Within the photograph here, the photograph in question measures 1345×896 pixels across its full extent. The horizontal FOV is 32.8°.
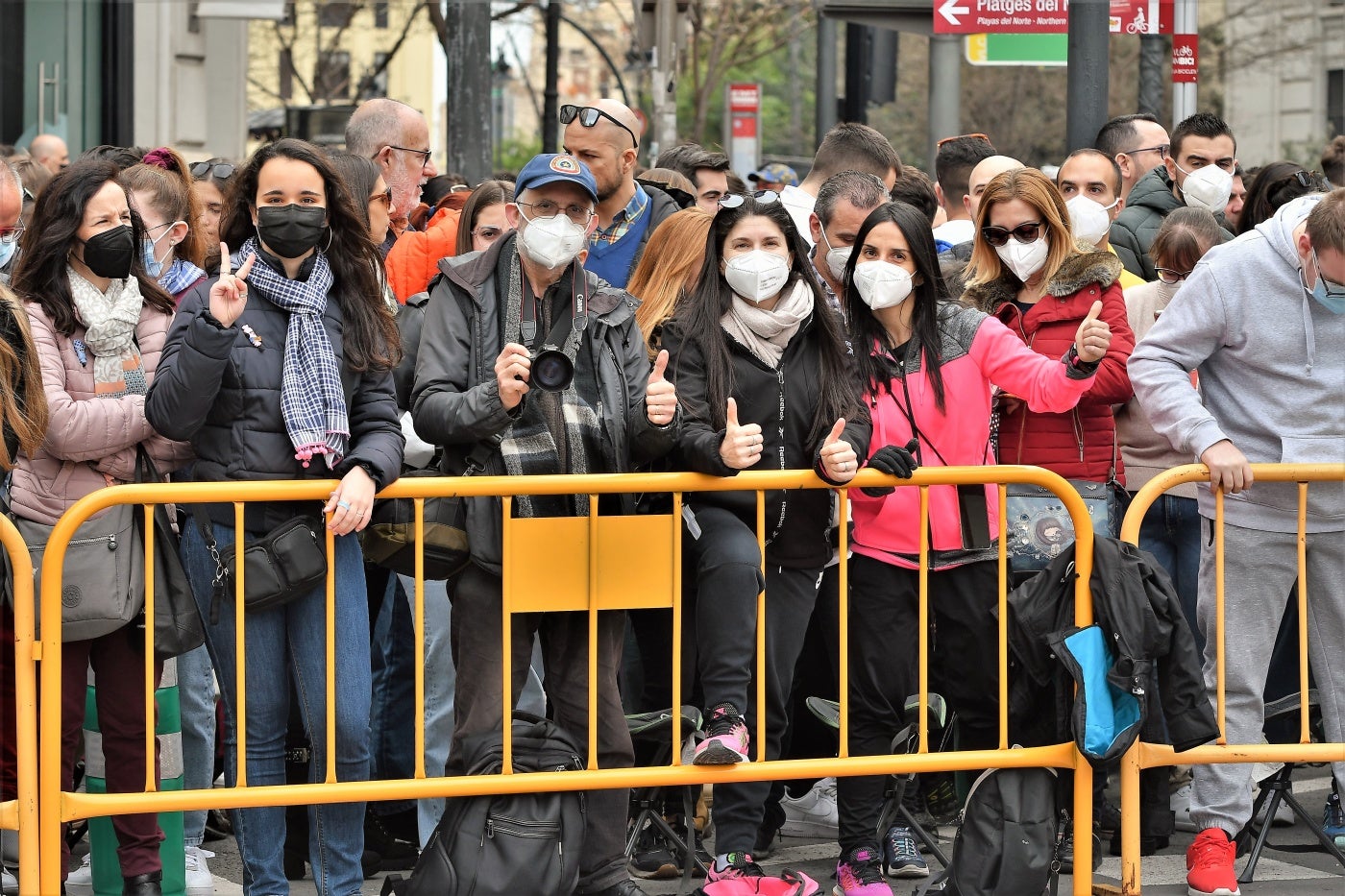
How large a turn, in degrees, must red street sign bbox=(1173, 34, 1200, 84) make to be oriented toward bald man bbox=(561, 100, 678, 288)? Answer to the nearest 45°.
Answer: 0° — it already faces them

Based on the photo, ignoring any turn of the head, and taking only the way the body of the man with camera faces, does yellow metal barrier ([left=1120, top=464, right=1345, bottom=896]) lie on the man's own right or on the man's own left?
on the man's own left

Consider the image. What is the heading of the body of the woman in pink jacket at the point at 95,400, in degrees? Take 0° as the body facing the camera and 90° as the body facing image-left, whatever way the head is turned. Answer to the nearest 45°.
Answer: approximately 315°

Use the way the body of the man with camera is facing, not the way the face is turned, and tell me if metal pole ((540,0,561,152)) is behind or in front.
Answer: behind
